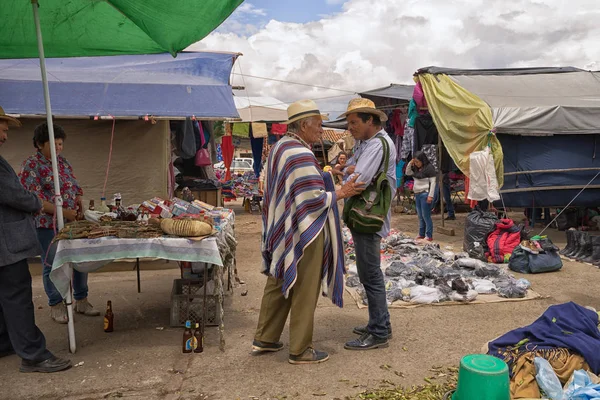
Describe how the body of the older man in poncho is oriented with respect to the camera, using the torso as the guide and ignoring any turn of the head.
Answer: to the viewer's right

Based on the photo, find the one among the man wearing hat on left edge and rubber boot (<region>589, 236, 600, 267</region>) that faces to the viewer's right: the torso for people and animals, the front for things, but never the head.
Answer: the man wearing hat on left edge

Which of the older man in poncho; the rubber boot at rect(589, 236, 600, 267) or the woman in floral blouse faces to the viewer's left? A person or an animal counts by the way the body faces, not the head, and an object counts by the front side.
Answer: the rubber boot

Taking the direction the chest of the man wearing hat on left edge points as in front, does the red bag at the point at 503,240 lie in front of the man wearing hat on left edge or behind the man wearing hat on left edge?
in front

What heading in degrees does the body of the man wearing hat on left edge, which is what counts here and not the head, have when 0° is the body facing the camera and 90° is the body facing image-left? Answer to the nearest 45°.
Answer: approximately 270°

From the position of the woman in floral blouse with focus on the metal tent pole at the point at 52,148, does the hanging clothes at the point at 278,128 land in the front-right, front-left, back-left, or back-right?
back-left

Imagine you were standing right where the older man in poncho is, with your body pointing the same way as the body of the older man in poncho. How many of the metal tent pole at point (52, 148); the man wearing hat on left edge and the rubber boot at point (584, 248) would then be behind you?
2

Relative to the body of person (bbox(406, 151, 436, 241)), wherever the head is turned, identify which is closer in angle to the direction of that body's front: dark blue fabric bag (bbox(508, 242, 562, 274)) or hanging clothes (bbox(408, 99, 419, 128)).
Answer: the dark blue fabric bag

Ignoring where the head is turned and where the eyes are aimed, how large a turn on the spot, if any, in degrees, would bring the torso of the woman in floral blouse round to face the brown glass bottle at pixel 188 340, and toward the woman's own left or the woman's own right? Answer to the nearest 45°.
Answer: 0° — they already face it

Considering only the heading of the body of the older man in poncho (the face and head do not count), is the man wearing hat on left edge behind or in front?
behind

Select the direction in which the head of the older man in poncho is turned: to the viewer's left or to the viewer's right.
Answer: to the viewer's right

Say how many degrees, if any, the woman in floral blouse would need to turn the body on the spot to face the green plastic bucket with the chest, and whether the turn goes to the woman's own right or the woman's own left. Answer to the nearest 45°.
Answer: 0° — they already face it
